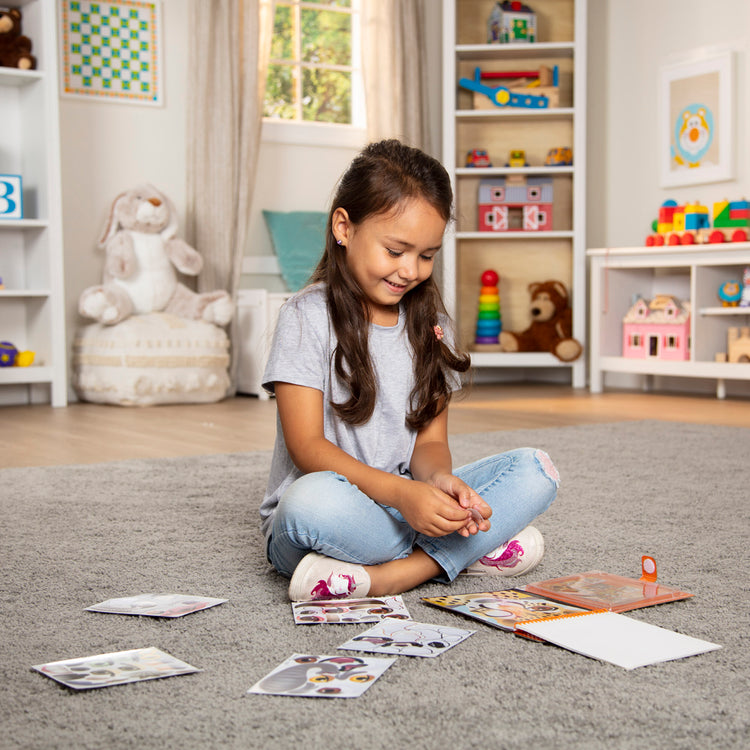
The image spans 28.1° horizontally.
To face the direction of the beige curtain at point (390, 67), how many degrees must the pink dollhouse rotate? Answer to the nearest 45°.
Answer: approximately 90° to its right

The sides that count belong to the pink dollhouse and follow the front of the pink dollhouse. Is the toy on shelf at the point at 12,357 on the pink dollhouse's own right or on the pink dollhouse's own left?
on the pink dollhouse's own right

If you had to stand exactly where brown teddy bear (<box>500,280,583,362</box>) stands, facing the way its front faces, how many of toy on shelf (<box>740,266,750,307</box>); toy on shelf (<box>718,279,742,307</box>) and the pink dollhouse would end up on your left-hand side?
3
